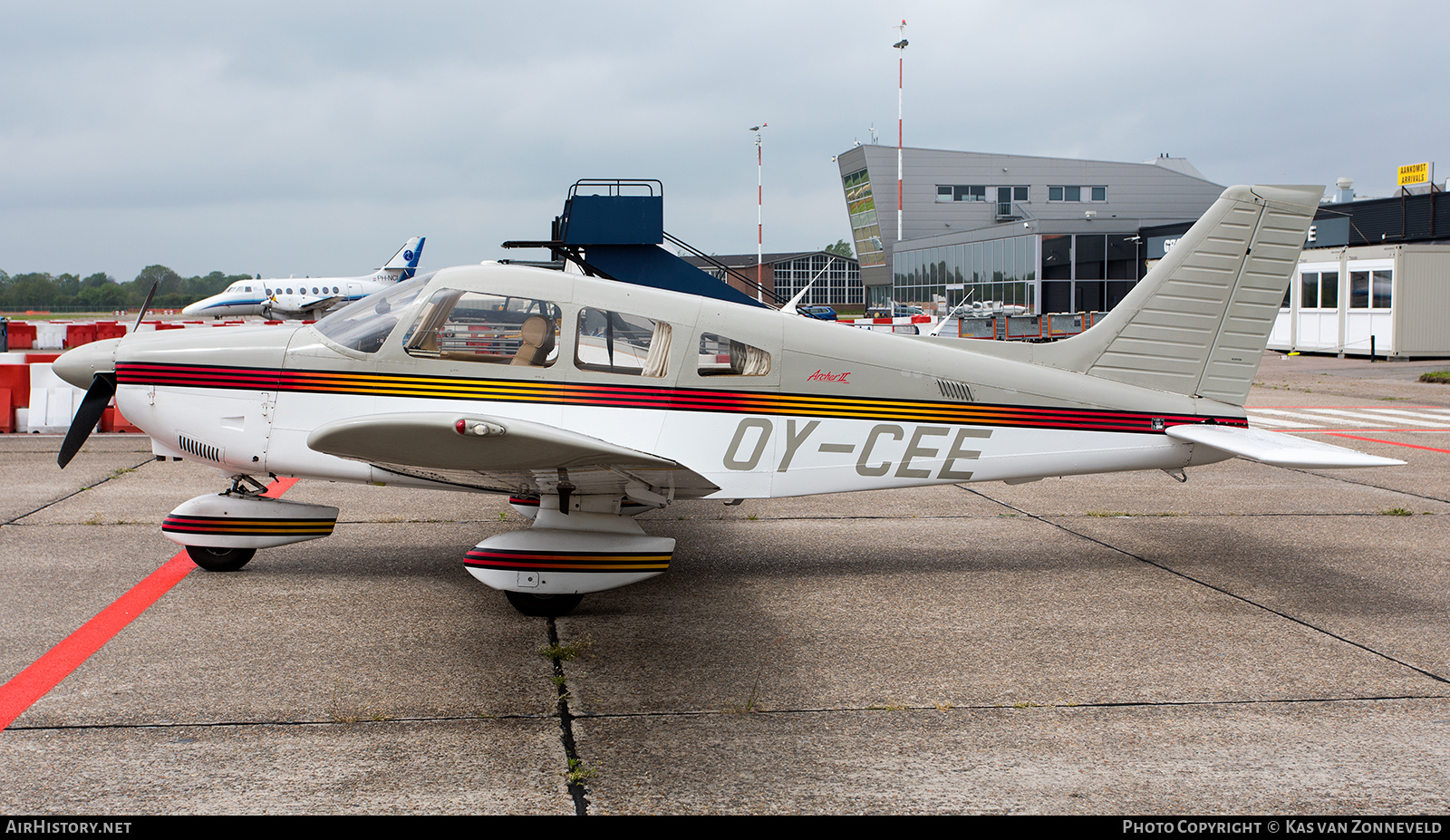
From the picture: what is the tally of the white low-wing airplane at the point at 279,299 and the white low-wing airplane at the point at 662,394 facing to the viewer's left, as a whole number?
2

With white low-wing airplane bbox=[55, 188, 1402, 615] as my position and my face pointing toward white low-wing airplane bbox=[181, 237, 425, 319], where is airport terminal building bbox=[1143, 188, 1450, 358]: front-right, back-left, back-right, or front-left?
front-right

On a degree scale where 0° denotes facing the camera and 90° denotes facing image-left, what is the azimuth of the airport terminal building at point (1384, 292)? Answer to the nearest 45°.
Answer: approximately 45°

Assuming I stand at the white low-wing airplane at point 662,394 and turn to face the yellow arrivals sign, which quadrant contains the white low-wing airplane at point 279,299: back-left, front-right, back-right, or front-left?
front-left

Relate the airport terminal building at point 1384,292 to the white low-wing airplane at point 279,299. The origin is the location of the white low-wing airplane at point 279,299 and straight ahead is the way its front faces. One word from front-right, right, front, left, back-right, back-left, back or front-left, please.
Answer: back-left

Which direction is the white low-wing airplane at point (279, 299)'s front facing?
to the viewer's left

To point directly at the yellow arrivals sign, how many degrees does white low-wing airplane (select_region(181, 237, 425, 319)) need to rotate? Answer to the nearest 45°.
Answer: approximately 135° to its left

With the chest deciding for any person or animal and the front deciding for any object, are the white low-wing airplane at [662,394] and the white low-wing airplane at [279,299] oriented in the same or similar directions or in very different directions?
same or similar directions

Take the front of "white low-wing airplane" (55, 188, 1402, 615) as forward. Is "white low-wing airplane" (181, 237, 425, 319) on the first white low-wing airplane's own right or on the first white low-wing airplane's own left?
on the first white low-wing airplane's own right

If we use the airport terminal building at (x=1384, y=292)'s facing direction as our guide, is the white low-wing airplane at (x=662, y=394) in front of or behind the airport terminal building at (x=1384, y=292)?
in front

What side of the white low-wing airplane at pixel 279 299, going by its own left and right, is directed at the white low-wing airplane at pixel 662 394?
left

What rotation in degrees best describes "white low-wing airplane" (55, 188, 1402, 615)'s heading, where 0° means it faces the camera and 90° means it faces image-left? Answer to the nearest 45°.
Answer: approximately 90°
